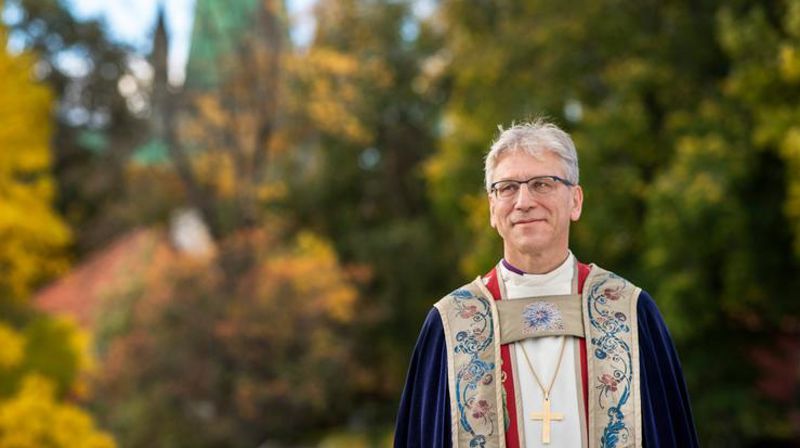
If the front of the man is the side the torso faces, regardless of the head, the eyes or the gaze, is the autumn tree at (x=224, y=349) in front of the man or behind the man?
behind

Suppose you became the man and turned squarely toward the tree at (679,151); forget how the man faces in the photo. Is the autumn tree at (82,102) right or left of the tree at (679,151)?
left

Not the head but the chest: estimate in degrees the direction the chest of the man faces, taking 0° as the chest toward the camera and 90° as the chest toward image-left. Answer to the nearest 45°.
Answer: approximately 0°

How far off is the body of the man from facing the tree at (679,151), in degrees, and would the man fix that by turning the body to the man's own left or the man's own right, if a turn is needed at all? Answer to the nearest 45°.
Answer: approximately 180°

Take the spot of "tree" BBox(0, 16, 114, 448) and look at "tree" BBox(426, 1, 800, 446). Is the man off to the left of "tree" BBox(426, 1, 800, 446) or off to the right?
right

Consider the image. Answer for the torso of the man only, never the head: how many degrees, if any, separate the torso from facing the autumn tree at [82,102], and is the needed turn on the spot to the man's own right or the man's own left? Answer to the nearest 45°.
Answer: approximately 135° to the man's own right

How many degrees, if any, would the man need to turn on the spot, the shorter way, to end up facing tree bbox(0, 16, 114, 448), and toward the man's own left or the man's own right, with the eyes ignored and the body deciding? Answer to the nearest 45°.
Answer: approximately 135° to the man's own right
